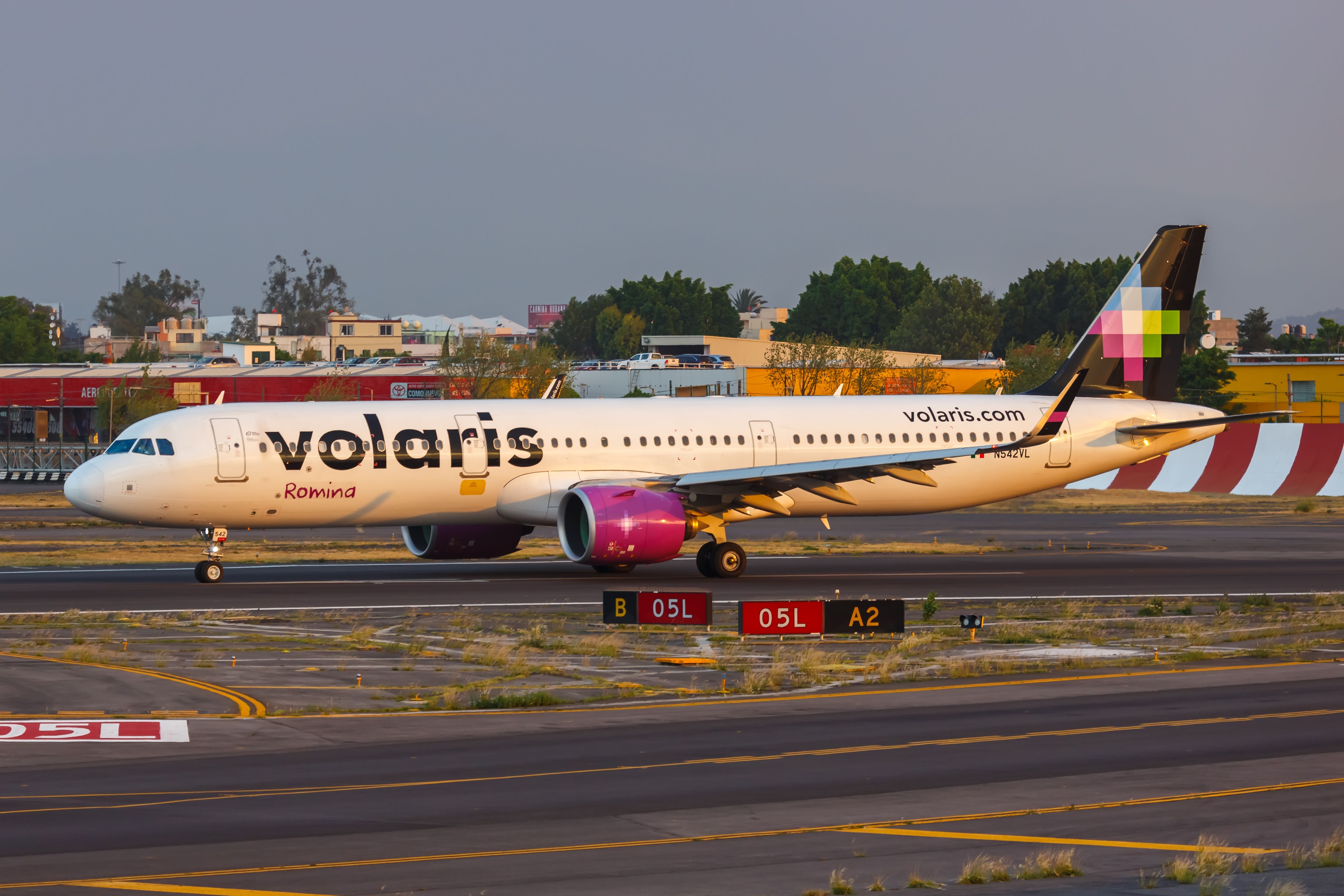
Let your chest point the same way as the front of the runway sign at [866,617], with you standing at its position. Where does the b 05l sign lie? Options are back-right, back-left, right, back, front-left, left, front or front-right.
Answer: right

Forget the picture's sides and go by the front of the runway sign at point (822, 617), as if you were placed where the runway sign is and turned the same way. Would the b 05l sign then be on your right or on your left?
on your right

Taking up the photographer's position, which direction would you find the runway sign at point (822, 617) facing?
facing the viewer

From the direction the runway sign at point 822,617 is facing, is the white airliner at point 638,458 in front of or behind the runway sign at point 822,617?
behind

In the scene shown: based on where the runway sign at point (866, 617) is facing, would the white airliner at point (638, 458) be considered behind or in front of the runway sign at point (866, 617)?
behind
